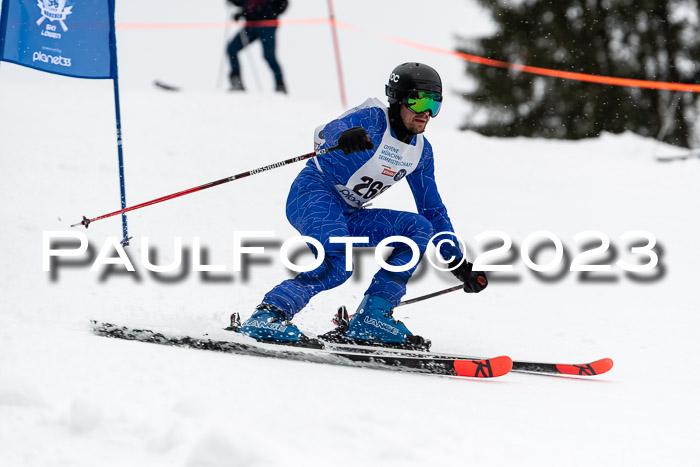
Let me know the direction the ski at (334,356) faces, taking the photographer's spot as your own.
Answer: facing to the right of the viewer

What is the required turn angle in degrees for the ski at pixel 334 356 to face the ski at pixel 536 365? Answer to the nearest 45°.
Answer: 0° — it already faces it

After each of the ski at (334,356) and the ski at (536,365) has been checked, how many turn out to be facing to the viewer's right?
2

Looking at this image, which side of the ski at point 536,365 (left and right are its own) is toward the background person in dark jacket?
left

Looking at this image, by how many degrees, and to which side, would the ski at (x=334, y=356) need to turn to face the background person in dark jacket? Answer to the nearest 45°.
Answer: approximately 90° to its left

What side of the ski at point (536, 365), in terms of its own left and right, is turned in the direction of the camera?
right

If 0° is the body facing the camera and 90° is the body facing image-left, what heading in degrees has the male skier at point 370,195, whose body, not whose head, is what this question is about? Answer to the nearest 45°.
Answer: approximately 315°

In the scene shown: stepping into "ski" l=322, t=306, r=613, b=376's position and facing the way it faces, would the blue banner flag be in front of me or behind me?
behind
